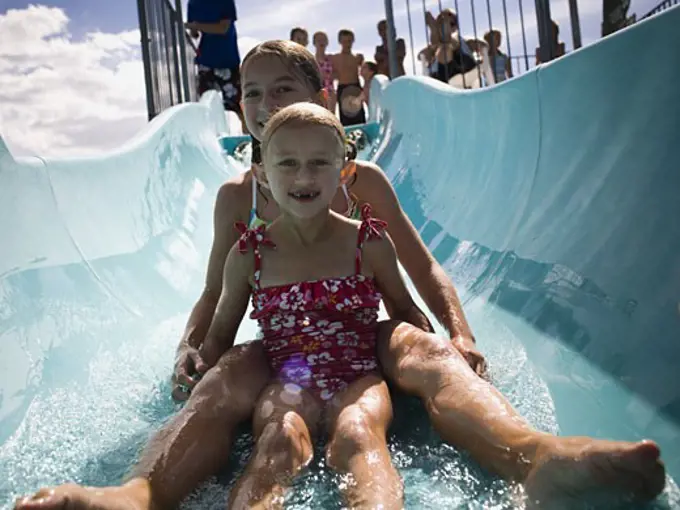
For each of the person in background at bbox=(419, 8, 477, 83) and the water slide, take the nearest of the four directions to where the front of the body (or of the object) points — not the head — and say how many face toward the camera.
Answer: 2

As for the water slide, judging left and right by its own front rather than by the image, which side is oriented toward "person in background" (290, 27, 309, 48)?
back

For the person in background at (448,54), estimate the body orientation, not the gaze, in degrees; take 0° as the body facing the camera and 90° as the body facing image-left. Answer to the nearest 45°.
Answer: approximately 0°

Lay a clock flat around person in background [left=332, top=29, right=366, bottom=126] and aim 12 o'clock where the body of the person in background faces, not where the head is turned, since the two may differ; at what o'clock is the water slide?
The water slide is roughly at 12 o'clock from the person in background.

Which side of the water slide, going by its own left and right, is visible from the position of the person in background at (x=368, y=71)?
back
